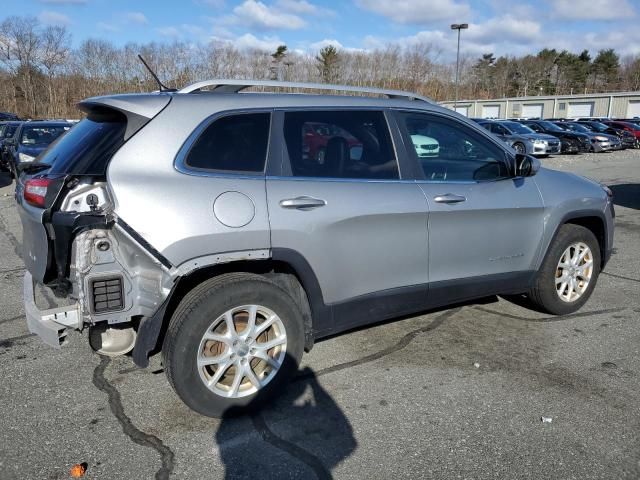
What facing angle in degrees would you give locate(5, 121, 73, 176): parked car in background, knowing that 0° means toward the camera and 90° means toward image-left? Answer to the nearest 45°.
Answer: approximately 315°

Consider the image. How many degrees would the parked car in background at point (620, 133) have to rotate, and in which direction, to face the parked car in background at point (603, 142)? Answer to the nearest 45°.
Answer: approximately 45° to its right

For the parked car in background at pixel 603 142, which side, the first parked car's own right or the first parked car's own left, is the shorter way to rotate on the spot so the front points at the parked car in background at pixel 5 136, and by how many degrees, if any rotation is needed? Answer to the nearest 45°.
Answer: approximately 90° to the first parked car's own right

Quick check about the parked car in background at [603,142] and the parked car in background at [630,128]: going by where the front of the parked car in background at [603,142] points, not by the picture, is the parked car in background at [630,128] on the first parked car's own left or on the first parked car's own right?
on the first parked car's own left

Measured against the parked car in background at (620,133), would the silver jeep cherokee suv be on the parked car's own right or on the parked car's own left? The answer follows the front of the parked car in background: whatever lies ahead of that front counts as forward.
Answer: on the parked car's own right

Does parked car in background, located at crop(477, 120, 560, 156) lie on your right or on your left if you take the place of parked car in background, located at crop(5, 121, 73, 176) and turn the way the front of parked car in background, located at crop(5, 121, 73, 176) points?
on your left

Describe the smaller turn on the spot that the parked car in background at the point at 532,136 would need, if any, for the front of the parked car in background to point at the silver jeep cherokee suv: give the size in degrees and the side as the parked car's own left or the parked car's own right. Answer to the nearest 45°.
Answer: approximately 45° to the parked car's own right

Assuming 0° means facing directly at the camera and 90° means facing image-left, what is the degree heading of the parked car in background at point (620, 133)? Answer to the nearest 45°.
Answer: approximately 315°

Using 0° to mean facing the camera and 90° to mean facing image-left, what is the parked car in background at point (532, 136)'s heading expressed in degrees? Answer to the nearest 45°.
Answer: approximately 315°

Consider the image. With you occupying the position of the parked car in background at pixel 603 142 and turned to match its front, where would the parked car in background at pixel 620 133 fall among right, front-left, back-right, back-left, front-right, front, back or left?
back-left

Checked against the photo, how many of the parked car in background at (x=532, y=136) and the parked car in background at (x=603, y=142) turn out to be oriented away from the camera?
0
